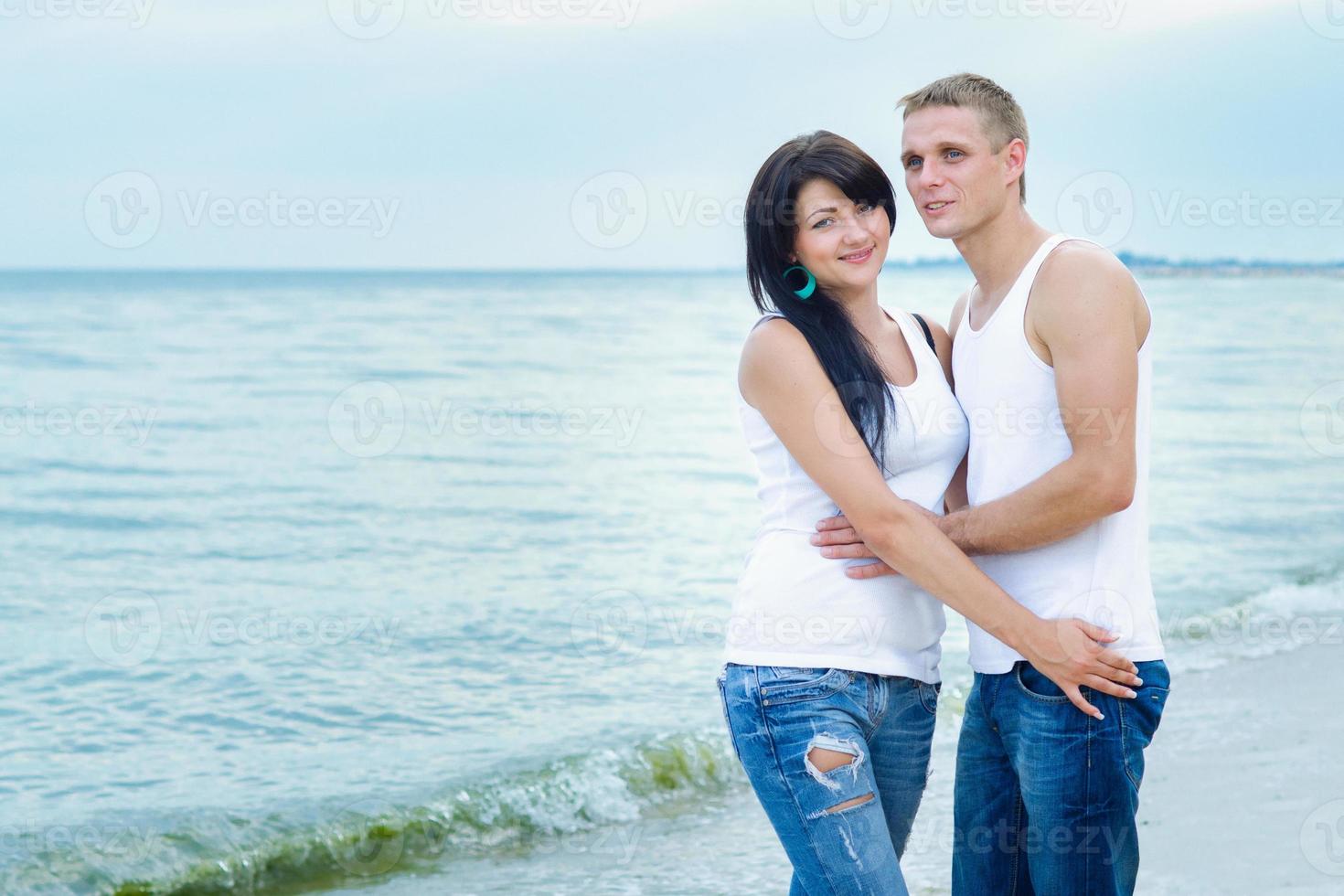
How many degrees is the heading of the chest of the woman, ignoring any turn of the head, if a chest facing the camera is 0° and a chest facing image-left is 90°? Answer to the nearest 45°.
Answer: approximately 315°

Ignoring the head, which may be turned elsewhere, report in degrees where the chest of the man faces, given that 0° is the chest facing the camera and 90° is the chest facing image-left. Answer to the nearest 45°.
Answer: approximately 45°
